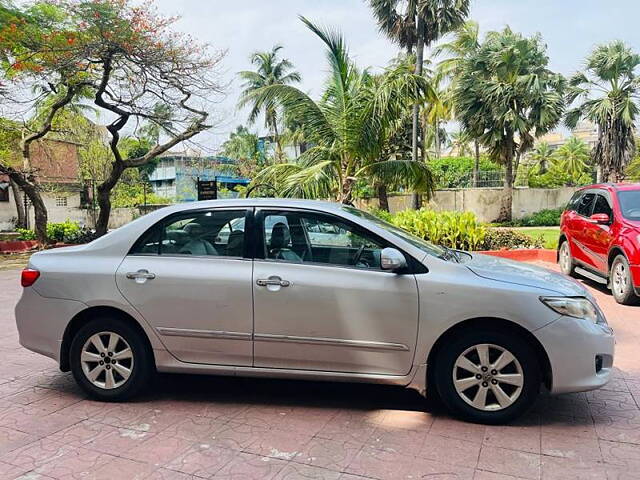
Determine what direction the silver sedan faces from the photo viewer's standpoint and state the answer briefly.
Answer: facing to the right of the viewer

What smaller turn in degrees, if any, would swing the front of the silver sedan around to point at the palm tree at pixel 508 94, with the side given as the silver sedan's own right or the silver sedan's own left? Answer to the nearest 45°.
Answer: approximately 45° to the silver sedan's own left

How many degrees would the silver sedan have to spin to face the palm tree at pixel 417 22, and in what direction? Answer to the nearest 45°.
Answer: approximately 90° to its left

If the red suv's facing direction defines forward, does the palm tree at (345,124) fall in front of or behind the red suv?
behind

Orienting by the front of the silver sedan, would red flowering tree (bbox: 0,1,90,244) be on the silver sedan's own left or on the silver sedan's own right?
on the silver sedan's own left

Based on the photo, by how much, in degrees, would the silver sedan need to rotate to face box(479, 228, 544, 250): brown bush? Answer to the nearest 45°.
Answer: approximately 45° to its left

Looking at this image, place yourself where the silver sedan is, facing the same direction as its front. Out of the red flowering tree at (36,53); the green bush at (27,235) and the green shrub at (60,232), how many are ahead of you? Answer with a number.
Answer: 0

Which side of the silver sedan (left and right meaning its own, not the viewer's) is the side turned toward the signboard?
left

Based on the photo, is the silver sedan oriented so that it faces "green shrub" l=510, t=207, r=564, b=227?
no

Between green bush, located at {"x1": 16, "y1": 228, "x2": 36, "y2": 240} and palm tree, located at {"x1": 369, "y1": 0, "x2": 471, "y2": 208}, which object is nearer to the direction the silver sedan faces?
the palm tree

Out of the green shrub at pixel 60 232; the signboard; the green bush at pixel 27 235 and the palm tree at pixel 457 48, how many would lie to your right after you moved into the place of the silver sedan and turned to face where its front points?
0

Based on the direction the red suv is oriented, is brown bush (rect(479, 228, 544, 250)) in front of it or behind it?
behind

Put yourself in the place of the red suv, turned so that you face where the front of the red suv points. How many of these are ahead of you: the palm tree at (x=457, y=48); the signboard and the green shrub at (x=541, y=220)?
0

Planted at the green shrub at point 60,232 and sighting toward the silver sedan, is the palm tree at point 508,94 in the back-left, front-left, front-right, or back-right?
front-left

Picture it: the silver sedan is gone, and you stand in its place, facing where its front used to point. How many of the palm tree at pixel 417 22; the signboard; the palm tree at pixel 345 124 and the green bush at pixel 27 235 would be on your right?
0

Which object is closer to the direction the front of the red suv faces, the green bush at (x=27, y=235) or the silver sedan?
the silver sedan

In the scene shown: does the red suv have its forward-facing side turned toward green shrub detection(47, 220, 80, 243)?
no
